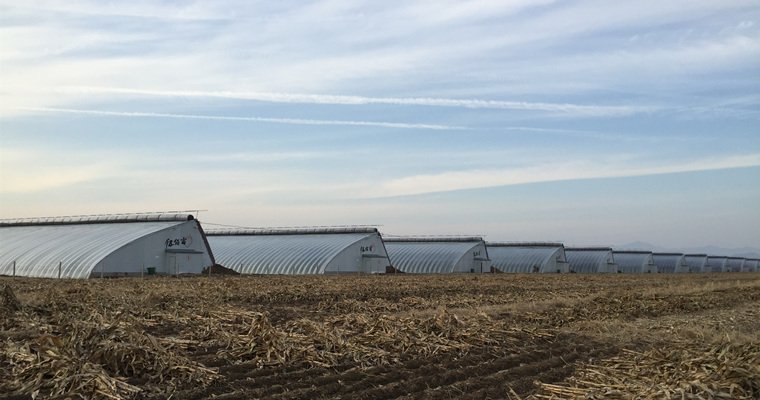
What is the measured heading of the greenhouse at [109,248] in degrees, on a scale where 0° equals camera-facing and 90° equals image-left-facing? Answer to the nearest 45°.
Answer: approximately 315°
